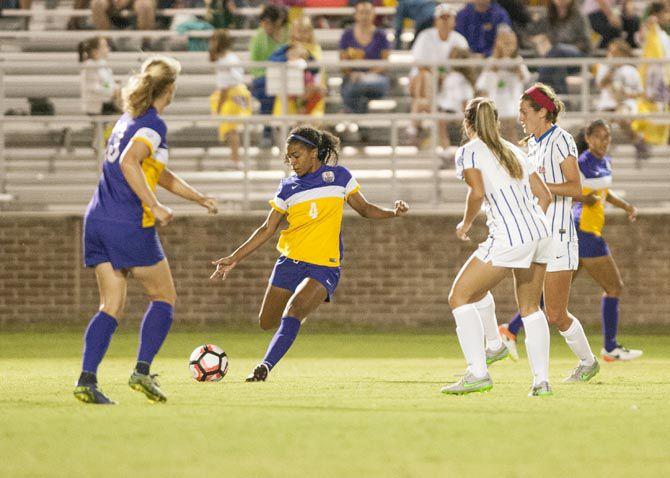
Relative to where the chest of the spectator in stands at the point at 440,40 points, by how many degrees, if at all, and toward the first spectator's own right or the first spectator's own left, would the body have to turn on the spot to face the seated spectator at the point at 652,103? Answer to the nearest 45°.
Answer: approximately 90° to the first spectator's own left

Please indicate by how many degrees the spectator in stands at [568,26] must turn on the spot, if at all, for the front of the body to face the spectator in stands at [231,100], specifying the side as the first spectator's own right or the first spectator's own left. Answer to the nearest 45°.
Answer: approximately 45° to the first spectator's own right

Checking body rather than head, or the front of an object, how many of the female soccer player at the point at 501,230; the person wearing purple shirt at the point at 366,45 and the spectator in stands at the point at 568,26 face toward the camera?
2
